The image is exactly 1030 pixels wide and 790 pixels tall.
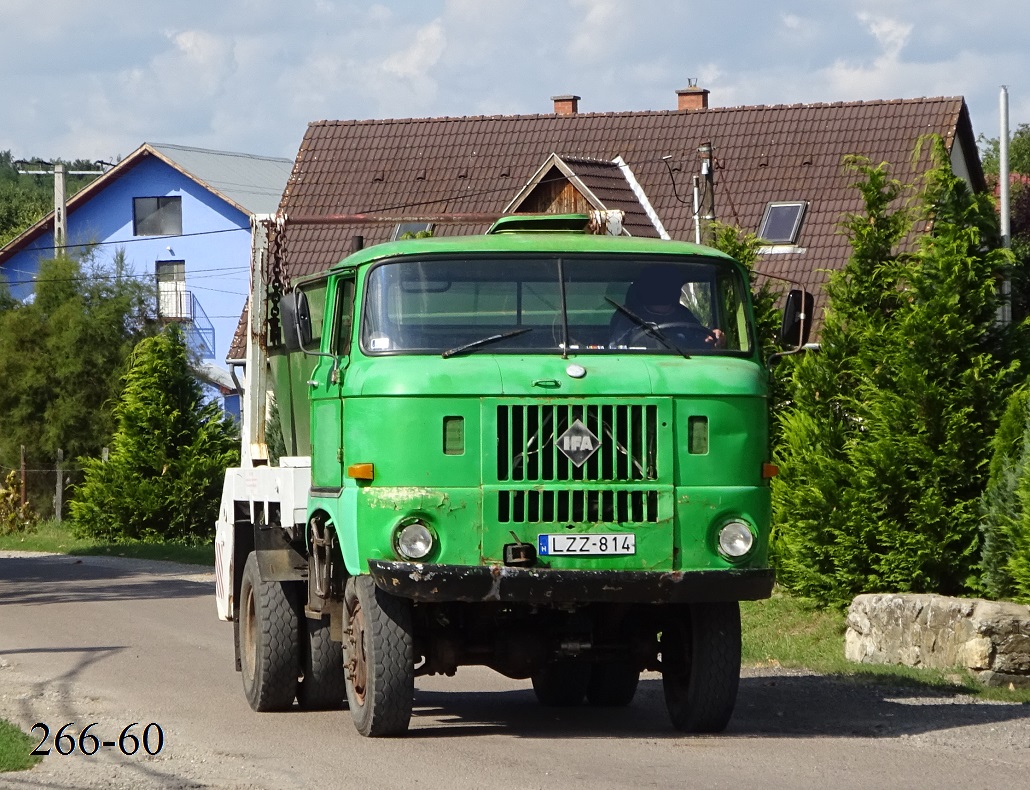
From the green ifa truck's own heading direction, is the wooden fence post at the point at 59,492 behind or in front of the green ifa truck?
behind

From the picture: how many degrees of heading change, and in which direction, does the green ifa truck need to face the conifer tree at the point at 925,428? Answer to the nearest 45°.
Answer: approximately 135° to its left

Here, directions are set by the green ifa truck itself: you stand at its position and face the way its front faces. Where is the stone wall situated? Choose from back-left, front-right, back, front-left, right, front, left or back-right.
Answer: back-left

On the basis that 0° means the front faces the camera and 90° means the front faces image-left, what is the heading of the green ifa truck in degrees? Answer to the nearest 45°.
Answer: approximately 0°

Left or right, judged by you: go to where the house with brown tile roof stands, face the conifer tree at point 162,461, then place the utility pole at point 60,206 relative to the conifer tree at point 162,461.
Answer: right

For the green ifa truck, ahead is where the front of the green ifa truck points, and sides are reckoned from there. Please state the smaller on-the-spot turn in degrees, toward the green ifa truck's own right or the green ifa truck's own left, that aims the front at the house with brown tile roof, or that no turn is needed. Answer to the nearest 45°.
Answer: approximately 180°
